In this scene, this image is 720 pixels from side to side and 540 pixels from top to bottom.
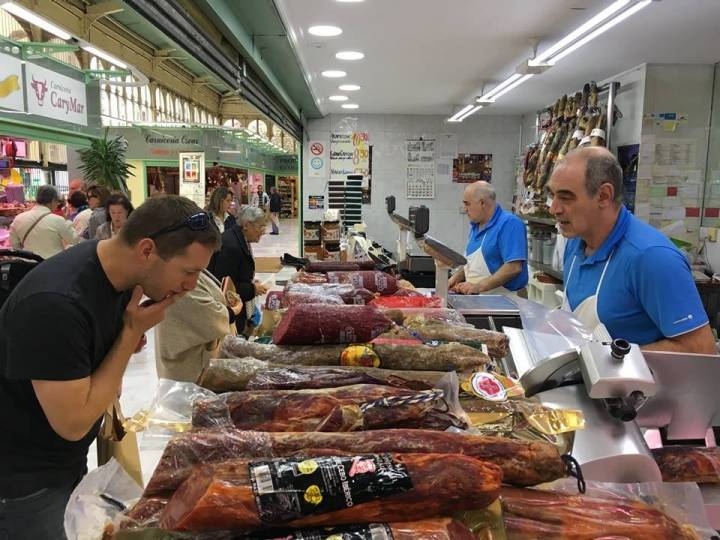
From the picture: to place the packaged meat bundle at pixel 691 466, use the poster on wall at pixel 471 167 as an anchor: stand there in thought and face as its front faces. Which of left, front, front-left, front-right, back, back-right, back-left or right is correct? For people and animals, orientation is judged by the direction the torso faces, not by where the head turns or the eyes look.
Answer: front

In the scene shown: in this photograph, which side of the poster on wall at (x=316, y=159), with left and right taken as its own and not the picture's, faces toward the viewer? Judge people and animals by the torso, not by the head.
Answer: front

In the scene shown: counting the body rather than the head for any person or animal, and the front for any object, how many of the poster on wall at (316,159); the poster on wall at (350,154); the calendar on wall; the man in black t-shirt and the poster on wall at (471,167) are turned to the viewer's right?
1

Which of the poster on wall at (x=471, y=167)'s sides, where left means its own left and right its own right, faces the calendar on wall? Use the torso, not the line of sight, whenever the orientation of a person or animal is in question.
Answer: right

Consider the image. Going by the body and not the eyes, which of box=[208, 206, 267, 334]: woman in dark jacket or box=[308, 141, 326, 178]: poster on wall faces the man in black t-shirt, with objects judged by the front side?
the poster on wall

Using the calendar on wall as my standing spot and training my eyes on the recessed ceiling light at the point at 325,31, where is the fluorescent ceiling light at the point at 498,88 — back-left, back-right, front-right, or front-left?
front-left

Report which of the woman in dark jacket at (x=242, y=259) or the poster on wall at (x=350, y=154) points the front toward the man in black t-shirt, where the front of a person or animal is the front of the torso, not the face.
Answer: the poster on wall

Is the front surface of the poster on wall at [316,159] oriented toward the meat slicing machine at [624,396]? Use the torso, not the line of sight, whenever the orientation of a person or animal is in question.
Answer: yes

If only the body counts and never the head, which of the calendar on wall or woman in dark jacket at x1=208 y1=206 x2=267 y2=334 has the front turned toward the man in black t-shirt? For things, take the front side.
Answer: the calendar on wall

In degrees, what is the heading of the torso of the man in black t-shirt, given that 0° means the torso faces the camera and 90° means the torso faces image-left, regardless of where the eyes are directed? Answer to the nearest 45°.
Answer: approximately 270°

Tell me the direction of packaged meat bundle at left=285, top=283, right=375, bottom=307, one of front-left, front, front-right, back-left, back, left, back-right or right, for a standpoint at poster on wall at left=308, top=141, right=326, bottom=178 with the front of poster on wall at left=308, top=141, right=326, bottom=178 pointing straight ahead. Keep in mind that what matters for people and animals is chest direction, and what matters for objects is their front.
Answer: front

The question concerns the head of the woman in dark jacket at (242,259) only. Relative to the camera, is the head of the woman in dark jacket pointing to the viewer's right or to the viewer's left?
to the viewer's right

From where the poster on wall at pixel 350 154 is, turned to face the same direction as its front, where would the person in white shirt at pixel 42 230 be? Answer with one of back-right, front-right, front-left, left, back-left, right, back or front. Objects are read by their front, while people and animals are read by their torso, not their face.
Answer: front-right

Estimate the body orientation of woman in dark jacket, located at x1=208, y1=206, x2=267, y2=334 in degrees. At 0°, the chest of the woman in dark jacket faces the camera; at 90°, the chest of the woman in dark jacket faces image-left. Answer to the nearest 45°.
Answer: approximately 270°

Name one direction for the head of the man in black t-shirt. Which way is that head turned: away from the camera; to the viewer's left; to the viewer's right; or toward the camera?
to the viewer's right

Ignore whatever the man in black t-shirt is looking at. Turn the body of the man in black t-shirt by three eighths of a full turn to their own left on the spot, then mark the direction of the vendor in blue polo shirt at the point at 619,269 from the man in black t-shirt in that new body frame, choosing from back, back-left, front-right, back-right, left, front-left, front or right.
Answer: back-right

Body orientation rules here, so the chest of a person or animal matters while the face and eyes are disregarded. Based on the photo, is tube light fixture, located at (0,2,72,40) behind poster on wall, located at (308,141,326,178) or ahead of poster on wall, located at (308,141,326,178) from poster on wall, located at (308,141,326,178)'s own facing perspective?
ahead

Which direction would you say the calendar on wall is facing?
toward the camera

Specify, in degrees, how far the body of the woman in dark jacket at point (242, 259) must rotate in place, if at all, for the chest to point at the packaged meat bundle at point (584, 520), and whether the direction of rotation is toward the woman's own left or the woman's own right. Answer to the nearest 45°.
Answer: approximately 90° to the woman's own right
